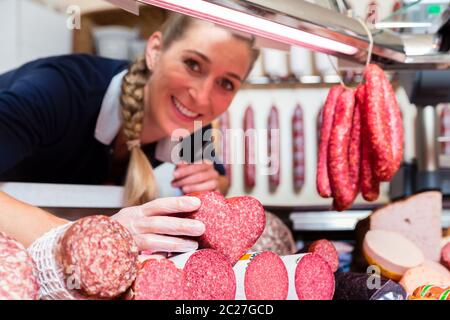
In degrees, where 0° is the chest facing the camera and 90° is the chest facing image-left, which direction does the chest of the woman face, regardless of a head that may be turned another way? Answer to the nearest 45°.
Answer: approximately 315°

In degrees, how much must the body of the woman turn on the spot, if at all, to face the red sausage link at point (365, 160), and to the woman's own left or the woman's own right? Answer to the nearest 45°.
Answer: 0° — they already face it

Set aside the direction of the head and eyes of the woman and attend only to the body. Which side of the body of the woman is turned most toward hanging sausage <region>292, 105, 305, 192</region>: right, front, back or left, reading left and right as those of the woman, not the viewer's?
left

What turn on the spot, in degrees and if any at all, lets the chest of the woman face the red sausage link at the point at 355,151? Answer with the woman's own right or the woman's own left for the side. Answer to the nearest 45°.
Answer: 0° — they already face it

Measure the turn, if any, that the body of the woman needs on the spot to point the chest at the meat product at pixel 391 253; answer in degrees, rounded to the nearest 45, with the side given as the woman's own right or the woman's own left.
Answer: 0° — they already face it

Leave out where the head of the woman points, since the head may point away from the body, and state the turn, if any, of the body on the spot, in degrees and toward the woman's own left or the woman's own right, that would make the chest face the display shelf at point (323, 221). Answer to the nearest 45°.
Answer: approximately 90° to the woman's own left
